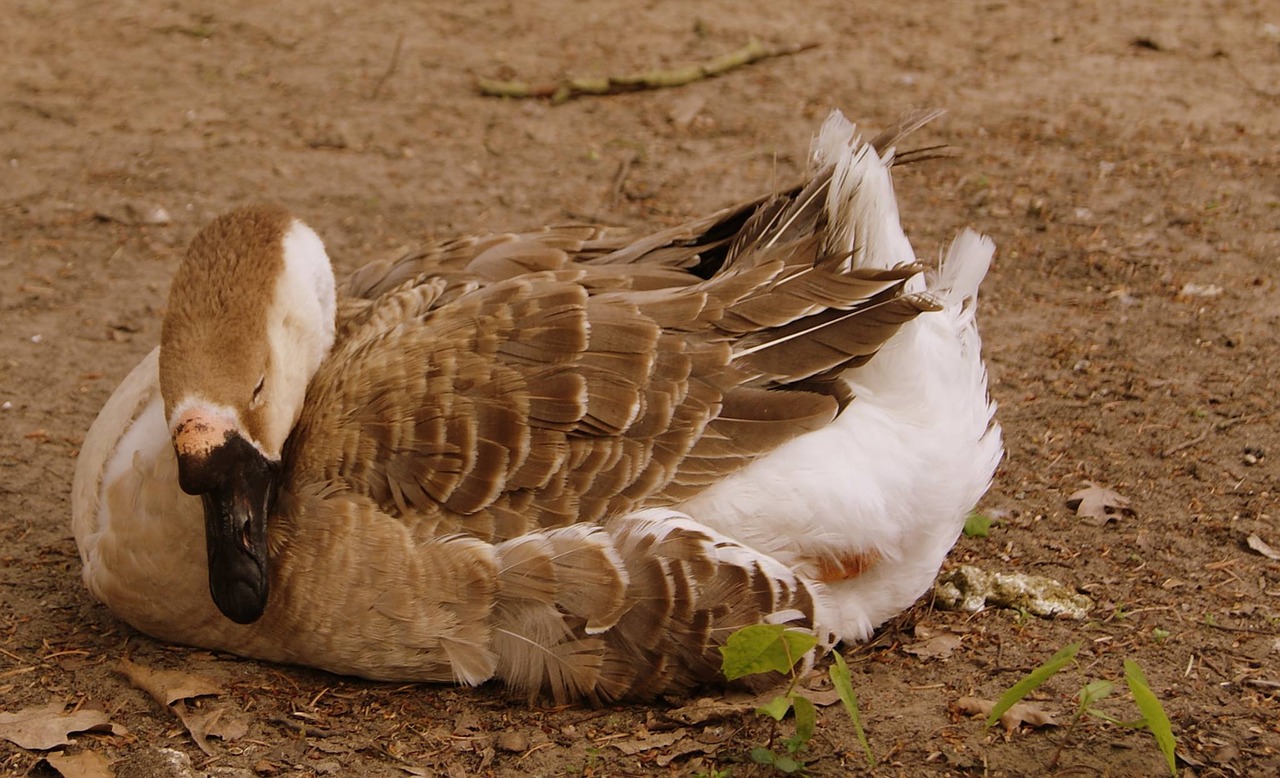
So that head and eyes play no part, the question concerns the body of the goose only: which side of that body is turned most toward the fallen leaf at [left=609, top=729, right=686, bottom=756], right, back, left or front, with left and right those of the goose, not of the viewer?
left

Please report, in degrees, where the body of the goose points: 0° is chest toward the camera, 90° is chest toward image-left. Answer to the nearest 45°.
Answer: approximately 90°

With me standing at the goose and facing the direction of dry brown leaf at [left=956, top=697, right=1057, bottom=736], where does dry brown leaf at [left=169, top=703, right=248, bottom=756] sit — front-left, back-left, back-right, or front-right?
back-right

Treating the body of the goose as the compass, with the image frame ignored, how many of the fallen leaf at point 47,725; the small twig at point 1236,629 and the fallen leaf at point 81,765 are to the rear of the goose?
1

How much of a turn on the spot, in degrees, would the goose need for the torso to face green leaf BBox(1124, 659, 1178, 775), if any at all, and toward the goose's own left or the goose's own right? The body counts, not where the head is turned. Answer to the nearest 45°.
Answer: approximately 135° to the goose's own left

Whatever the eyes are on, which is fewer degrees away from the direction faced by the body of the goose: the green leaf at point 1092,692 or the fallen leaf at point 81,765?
the fallen leaf

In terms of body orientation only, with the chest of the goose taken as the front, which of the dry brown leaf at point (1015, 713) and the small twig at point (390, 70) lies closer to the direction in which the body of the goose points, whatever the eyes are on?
the small twig

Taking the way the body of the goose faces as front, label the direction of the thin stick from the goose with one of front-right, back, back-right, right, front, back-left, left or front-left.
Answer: right

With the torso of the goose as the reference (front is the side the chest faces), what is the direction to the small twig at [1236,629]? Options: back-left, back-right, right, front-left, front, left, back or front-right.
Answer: back

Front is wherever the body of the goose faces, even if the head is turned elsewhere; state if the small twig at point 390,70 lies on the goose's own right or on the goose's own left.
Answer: on the goose's own right

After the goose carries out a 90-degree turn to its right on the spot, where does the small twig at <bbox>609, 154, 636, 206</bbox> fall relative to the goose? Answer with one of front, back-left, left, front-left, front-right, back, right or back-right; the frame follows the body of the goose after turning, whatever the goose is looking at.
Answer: front

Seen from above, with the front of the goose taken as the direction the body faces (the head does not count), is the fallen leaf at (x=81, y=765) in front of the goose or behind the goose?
in front

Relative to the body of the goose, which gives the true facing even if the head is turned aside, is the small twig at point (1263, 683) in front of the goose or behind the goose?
behind
